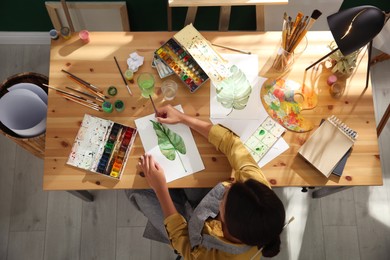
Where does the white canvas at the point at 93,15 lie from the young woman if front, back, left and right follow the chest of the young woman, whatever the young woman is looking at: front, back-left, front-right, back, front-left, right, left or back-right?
front

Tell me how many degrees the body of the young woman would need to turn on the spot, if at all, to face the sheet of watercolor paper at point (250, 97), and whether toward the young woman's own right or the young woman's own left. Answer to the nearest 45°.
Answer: approximately 45° to the young woman's own right

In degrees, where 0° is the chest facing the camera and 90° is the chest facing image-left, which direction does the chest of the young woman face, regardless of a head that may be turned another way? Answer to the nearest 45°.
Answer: approximately 135°

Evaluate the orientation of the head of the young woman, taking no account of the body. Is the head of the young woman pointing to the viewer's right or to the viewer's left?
to the viewer's left

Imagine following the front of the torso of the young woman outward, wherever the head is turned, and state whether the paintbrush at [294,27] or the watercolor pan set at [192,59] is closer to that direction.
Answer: the watercolor pan set

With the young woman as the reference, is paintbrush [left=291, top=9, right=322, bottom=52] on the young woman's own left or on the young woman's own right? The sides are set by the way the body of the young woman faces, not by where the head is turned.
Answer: on the young woman's own right

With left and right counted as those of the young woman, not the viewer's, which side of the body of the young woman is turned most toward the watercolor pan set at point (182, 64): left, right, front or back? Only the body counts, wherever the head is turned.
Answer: front

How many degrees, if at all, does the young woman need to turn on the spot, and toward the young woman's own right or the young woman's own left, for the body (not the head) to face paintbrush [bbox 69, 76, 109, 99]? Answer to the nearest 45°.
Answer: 0° — they already face it

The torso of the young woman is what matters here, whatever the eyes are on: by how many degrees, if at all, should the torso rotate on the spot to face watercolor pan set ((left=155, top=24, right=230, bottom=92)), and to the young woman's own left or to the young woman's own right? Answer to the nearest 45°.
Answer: approximately 45° to the young woman's own right

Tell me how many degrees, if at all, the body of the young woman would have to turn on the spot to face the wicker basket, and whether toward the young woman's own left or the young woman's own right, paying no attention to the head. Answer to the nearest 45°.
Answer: approximately 45° to the young woman's own left
